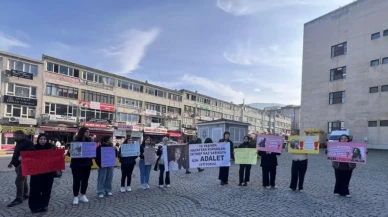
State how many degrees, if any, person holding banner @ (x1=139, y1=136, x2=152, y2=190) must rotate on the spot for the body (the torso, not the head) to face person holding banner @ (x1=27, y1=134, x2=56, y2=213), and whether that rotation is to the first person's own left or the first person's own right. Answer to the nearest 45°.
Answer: approximately 90° to the first person's own right

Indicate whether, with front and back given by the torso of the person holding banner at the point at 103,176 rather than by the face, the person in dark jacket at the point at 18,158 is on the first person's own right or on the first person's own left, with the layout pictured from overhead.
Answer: on the first person's own right

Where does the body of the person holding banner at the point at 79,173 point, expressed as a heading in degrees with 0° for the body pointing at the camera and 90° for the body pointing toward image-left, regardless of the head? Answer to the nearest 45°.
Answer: approximately 315°

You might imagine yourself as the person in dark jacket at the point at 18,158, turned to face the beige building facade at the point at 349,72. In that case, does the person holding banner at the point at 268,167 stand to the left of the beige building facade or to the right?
right

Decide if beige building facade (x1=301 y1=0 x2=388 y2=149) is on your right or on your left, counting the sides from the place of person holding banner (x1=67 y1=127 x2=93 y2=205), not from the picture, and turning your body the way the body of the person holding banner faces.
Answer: on your left

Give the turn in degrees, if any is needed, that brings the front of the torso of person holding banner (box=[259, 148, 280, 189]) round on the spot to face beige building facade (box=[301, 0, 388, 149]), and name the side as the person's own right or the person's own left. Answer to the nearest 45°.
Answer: approximately 180°
